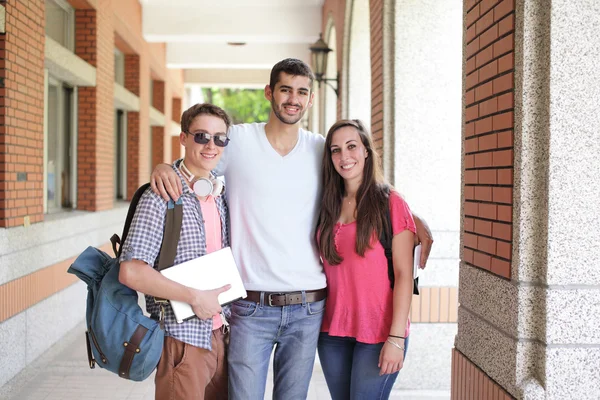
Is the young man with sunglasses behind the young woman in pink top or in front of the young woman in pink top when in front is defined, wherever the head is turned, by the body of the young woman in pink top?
in front

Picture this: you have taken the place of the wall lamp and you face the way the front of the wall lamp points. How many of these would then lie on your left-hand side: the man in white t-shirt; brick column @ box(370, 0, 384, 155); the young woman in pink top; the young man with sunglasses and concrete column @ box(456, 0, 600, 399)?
5

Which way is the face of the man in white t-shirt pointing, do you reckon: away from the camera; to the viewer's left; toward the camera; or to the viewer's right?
toward the camera

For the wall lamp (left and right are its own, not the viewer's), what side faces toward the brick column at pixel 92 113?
front

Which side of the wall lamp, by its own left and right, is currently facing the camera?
left

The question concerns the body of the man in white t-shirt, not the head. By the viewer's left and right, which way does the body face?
facing the viewer

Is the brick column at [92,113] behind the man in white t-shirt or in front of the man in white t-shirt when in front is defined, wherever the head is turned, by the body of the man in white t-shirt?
behind

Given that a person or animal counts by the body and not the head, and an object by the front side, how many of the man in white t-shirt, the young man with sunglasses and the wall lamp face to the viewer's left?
1

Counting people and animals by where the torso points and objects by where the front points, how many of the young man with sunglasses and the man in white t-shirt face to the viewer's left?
0

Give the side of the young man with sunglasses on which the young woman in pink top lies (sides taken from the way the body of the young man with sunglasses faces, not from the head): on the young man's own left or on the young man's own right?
on the young man's own left

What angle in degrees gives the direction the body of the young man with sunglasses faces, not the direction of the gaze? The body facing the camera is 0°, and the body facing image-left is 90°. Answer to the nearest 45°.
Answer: approximately 315°

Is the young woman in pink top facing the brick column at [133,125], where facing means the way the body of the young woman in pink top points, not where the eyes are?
no

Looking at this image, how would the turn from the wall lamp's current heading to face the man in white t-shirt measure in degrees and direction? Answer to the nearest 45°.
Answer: approximately 90° to its left

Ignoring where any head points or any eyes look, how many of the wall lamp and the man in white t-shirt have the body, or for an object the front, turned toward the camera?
1

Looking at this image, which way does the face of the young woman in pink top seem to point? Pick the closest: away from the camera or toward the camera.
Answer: toward the camera

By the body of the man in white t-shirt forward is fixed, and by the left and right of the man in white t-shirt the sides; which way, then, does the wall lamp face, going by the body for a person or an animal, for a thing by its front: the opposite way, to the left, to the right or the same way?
to the right

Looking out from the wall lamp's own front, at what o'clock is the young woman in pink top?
The young woman in pink top is roughly at 9 o'clock from the wall lamp.
